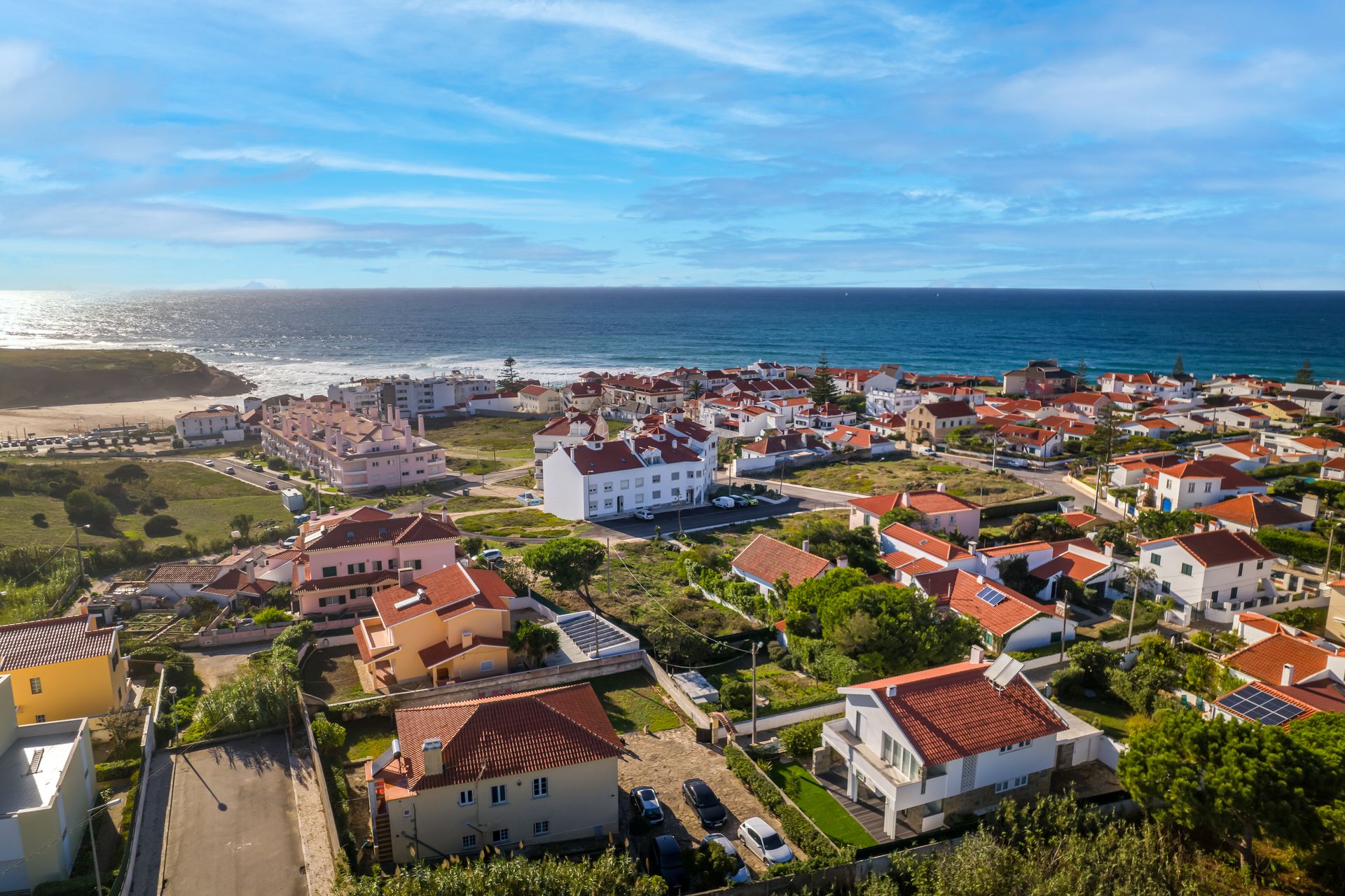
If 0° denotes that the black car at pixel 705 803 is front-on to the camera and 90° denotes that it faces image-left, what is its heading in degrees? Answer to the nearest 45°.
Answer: approximately 315°

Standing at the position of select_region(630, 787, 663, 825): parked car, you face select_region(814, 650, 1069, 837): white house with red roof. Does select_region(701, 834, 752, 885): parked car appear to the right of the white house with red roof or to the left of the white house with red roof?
right

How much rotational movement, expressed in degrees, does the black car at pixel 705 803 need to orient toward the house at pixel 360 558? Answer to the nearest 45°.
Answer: approximately 180°

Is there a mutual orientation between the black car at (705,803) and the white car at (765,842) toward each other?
no

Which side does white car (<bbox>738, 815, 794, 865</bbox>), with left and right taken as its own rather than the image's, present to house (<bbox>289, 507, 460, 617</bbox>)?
back

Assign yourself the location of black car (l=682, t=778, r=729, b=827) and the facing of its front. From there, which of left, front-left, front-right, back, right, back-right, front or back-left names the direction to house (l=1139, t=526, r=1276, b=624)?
left

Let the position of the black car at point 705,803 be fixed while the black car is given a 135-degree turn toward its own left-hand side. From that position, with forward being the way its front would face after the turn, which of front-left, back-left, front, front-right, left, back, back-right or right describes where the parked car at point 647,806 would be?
left

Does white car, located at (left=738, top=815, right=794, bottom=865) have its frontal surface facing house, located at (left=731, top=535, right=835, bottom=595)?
no

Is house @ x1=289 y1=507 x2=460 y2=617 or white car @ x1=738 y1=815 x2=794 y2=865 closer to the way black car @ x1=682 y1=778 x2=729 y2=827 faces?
the white car

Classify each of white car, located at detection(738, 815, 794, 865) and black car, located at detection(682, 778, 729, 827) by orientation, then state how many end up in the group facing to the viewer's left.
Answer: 0

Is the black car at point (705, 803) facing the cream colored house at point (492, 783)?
no

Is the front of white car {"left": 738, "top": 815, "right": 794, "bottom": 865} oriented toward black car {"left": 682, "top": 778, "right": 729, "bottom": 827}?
no

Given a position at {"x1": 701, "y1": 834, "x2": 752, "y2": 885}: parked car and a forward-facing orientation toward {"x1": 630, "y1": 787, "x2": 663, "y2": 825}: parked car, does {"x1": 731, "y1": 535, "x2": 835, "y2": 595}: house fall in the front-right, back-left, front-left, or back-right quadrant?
front-right

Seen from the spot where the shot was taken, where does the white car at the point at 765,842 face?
facing the viewer and to the right of the viewer

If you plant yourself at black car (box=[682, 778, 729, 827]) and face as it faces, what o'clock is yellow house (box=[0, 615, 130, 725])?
The yellow house is roughly at 5 o'clock from the black car.

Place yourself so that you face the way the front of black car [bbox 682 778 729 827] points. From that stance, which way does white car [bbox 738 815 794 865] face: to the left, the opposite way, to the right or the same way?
the same way

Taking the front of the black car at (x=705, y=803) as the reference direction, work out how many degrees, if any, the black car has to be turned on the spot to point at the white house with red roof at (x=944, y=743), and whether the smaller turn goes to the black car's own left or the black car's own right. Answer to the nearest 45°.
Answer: approximately 45° to the black car's own left
